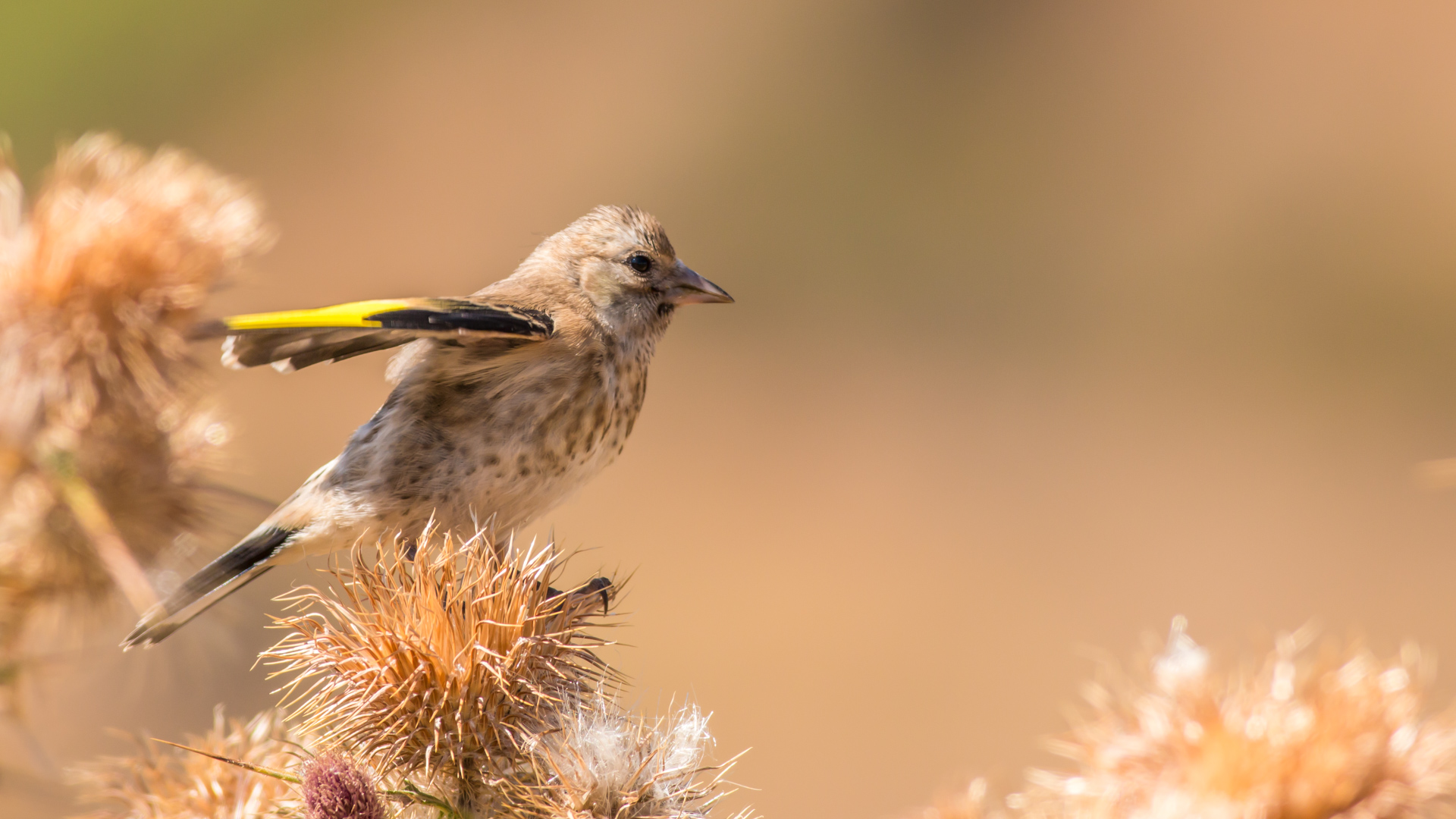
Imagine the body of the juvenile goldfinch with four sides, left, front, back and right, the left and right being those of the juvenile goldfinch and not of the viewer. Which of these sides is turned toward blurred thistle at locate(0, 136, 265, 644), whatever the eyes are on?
back

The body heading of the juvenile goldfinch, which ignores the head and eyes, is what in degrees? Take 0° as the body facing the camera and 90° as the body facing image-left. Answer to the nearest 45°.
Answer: approximately 270°
